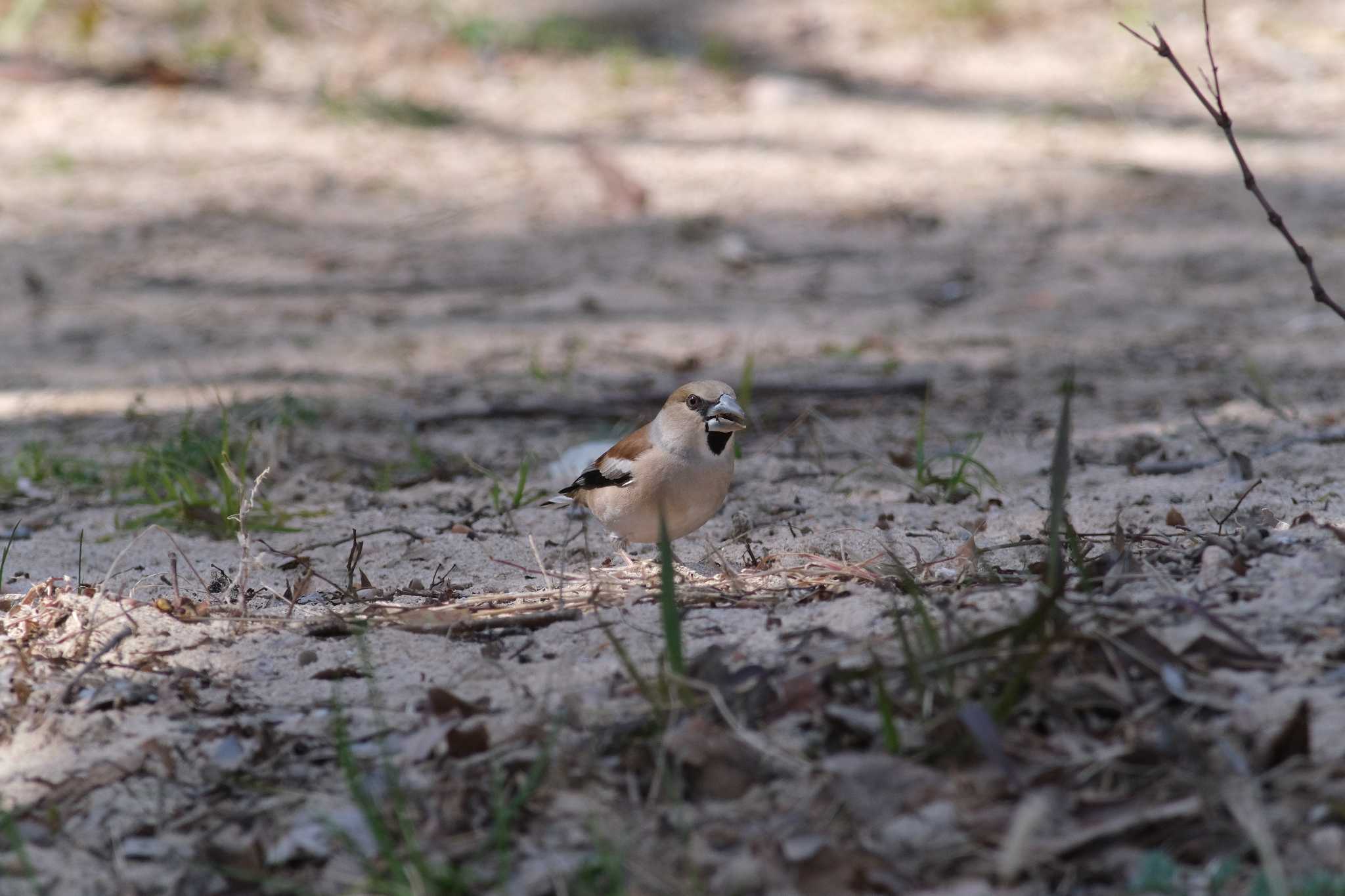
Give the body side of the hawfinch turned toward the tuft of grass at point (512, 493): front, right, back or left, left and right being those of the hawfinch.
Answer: back

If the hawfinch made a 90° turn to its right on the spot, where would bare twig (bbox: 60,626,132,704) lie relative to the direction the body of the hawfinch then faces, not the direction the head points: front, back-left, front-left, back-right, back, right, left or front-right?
front

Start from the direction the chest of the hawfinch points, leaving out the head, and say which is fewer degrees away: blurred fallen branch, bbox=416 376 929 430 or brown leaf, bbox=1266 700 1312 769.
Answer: the brown leaf

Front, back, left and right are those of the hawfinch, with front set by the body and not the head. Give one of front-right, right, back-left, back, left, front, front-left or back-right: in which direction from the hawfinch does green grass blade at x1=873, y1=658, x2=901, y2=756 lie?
front-right

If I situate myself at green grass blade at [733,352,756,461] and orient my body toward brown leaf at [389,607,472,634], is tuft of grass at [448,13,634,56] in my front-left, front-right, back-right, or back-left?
back-right

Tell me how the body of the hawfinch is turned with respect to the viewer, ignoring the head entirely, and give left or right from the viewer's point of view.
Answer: facing the viewer and to the right of the viewer

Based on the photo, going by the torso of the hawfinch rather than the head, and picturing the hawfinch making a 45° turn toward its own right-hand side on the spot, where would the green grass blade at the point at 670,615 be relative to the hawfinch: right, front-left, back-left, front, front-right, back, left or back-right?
front

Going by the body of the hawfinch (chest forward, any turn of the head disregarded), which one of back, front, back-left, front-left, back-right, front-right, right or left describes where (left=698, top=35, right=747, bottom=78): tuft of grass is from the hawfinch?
back-left

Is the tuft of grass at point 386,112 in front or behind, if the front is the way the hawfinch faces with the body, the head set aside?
behind

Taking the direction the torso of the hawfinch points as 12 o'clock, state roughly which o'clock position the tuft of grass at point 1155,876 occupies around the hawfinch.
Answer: The tuft of grass is roughly at 1 o'clock from the hawfinch.

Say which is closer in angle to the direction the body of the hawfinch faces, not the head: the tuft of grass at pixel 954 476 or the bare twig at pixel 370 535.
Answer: the tuft of grass

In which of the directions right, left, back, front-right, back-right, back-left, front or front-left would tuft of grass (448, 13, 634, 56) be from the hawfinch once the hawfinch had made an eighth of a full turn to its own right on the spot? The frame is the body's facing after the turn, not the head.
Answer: back

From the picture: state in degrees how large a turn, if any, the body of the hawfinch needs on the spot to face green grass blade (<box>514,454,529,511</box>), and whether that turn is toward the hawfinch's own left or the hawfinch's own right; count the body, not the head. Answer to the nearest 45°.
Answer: approximately 180°
